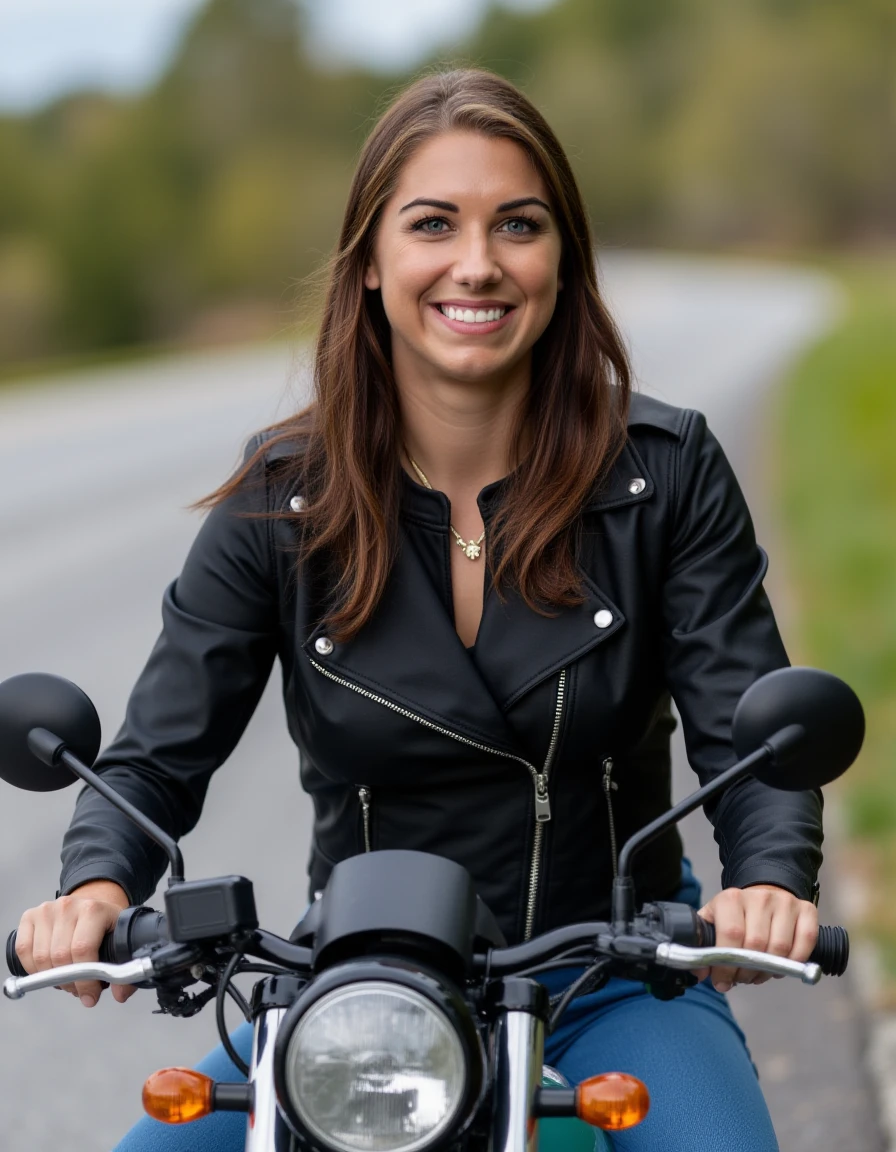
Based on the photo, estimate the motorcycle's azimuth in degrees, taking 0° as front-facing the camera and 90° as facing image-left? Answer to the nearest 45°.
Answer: approximately 0°
